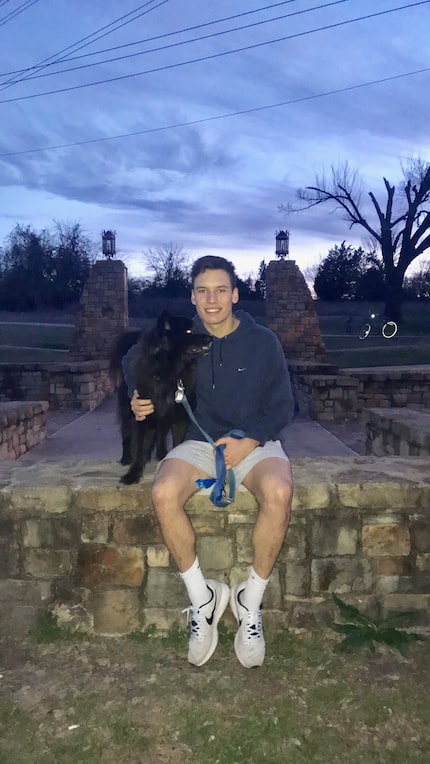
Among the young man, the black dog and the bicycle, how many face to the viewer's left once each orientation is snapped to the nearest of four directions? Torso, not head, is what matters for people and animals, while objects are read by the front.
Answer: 1

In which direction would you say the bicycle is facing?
to the viewer's left

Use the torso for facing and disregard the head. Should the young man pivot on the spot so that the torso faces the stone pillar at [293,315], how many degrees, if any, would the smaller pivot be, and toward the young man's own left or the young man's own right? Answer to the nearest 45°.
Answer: approximately 180°

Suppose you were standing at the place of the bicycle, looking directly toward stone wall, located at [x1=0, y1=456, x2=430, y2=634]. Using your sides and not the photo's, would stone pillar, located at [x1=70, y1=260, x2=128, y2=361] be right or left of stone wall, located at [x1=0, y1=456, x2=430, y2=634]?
right

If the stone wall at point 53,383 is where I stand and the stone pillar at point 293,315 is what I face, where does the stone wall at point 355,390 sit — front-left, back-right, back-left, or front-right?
front-right

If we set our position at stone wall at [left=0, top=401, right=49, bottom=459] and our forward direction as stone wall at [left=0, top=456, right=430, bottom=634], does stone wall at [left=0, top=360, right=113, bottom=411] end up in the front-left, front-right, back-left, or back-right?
back-left

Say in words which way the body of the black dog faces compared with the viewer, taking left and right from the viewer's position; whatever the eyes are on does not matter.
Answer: facing the viewer and to the right of the viewer

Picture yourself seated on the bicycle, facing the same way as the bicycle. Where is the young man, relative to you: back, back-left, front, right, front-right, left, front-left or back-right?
left

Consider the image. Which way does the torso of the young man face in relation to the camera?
toward the camera
